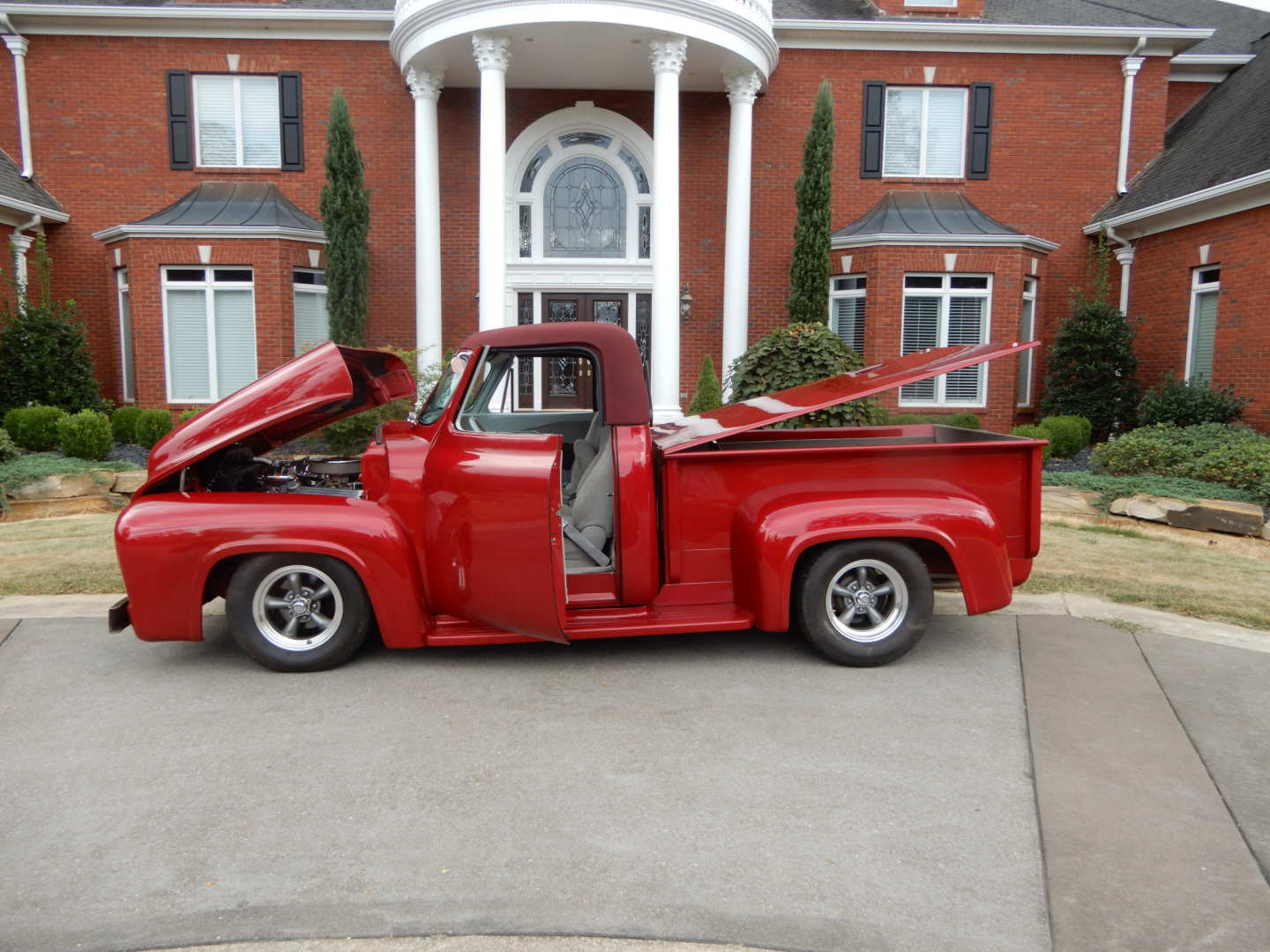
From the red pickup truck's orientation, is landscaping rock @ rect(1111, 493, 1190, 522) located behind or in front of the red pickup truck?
behind

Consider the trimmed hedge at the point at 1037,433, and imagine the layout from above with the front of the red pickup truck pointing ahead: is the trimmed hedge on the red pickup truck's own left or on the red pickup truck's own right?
on the red pickup truck's own right

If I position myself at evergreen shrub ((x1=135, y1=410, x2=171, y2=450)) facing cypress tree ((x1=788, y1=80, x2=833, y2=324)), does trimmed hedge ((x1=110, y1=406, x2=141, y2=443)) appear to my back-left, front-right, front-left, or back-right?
back-left

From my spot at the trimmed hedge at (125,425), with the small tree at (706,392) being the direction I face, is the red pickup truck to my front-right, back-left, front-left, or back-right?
front-right

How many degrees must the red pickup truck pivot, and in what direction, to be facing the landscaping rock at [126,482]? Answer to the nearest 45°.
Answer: approximately 45° to its right

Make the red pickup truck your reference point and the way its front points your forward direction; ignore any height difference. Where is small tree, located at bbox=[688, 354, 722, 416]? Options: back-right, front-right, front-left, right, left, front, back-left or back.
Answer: right

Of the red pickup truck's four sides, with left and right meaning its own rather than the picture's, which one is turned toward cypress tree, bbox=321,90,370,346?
right

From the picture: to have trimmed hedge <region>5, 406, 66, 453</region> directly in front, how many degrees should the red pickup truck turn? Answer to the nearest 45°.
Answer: approximately 45° to its right

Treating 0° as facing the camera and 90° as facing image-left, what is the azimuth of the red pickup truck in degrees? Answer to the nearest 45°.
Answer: approximately 90°

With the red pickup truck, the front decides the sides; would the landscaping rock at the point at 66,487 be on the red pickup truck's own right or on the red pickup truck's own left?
on the red pickup truck's own right

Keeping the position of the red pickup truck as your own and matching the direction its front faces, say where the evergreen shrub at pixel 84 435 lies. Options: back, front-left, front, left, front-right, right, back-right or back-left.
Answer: front-right

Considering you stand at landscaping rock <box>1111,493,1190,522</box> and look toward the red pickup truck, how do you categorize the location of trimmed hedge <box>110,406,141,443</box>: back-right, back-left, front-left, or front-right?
front-right

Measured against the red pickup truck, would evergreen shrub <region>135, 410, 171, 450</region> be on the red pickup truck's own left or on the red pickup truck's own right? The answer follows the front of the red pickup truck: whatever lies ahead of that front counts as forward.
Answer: on the red pickup truck's own right

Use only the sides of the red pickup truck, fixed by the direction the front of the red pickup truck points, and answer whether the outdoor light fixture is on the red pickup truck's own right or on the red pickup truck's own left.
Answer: on the red pickup truck's own right
